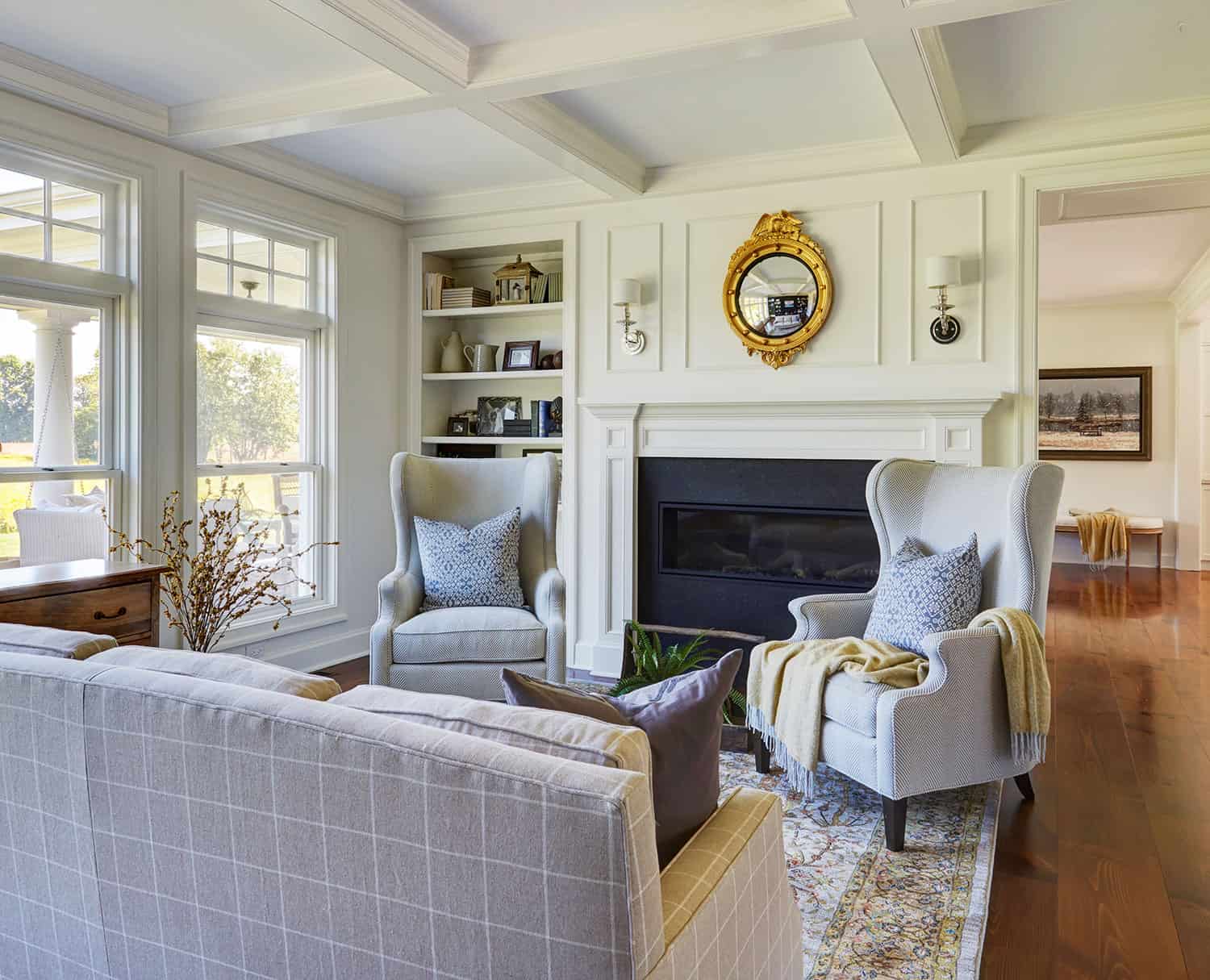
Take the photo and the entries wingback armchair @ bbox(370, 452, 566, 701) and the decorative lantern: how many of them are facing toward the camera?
2

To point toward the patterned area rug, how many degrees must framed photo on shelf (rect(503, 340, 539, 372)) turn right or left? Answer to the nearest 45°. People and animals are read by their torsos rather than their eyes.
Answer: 0° — it already faces it

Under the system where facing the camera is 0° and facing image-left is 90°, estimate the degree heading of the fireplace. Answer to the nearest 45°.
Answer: approximately 0°

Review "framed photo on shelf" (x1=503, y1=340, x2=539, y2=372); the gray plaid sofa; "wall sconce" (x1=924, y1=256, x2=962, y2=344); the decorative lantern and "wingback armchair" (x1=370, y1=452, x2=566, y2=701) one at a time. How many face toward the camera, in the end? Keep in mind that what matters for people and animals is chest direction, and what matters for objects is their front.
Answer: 4

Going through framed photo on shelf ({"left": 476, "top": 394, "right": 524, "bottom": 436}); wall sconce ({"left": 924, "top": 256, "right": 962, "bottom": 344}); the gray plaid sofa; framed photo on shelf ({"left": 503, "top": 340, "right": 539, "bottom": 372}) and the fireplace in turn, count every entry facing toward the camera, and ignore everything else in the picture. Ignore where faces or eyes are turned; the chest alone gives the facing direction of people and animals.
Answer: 4

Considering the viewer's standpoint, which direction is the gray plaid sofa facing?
facing away from the viewer and to the right of the viewer

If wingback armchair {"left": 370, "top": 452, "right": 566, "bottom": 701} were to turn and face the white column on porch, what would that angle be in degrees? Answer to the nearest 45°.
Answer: approximately 90° to its right

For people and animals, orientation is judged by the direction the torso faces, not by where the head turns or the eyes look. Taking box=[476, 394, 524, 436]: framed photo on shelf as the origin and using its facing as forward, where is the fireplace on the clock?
The fireplace is roughly at 10 o'clock from the framed photo on shelf.

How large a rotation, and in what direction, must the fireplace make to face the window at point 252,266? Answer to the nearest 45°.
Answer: approximately 90° to its right

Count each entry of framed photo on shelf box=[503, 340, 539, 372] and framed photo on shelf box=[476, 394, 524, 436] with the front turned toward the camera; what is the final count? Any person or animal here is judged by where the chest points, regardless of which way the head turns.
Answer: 2

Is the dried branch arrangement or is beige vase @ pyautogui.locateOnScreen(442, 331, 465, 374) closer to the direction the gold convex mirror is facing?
the dried branch arrangement
